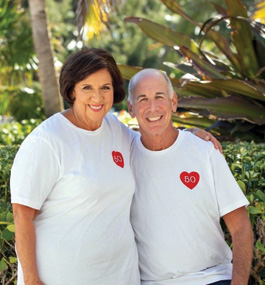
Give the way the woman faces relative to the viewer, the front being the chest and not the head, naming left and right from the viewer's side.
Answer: facing the viewer and to the right of the viewer

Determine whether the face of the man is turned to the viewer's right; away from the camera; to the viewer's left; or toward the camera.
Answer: toward the camera

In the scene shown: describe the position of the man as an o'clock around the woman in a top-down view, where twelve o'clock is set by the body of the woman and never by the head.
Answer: The man is roughly at 10 o'clock from the woman.

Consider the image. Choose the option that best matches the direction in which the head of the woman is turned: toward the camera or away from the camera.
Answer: toward the camera

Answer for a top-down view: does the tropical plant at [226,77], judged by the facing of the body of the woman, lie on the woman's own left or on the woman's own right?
on the woman's own left
